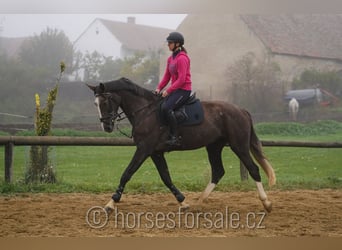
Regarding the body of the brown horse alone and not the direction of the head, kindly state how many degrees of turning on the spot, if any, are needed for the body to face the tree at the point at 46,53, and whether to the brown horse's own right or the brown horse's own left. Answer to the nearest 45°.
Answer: approximately 45° to the brown horse's own right

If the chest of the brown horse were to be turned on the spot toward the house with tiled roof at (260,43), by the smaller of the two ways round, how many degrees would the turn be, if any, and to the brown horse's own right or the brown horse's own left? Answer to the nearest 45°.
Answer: approximately 135° to the brown horse's own right

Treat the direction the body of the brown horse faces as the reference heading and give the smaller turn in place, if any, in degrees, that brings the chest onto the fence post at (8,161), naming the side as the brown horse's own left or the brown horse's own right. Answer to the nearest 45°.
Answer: approximately 45° to the brown horse's own right

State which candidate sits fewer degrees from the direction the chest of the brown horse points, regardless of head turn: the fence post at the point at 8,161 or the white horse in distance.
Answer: the fence post

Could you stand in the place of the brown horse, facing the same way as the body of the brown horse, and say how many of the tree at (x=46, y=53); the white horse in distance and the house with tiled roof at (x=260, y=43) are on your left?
0

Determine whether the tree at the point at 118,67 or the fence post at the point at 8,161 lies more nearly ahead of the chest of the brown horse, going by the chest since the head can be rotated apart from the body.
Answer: the fence post

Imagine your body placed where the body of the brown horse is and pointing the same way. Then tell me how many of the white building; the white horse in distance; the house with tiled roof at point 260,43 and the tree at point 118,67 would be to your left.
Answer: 0

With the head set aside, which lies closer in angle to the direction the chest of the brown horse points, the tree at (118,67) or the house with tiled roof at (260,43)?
the tree

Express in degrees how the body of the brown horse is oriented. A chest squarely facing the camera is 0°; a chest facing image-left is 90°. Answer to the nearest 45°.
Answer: approximately 90°

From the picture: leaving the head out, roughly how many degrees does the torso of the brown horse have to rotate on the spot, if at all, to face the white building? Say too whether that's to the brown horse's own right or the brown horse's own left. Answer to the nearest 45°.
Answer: approximately 45° to the brown horse's own right

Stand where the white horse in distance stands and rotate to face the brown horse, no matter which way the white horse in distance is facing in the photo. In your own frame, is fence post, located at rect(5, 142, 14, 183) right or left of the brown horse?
right

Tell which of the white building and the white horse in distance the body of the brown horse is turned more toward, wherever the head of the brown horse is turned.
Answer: the white building

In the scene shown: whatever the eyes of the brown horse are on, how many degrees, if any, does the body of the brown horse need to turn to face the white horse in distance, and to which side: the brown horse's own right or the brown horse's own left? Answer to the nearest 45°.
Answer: approximately 135° to the brown horse's own right

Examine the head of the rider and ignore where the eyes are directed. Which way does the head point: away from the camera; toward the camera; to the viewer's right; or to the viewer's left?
to the viewer's left

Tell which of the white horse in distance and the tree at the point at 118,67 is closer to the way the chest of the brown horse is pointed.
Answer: the tree
